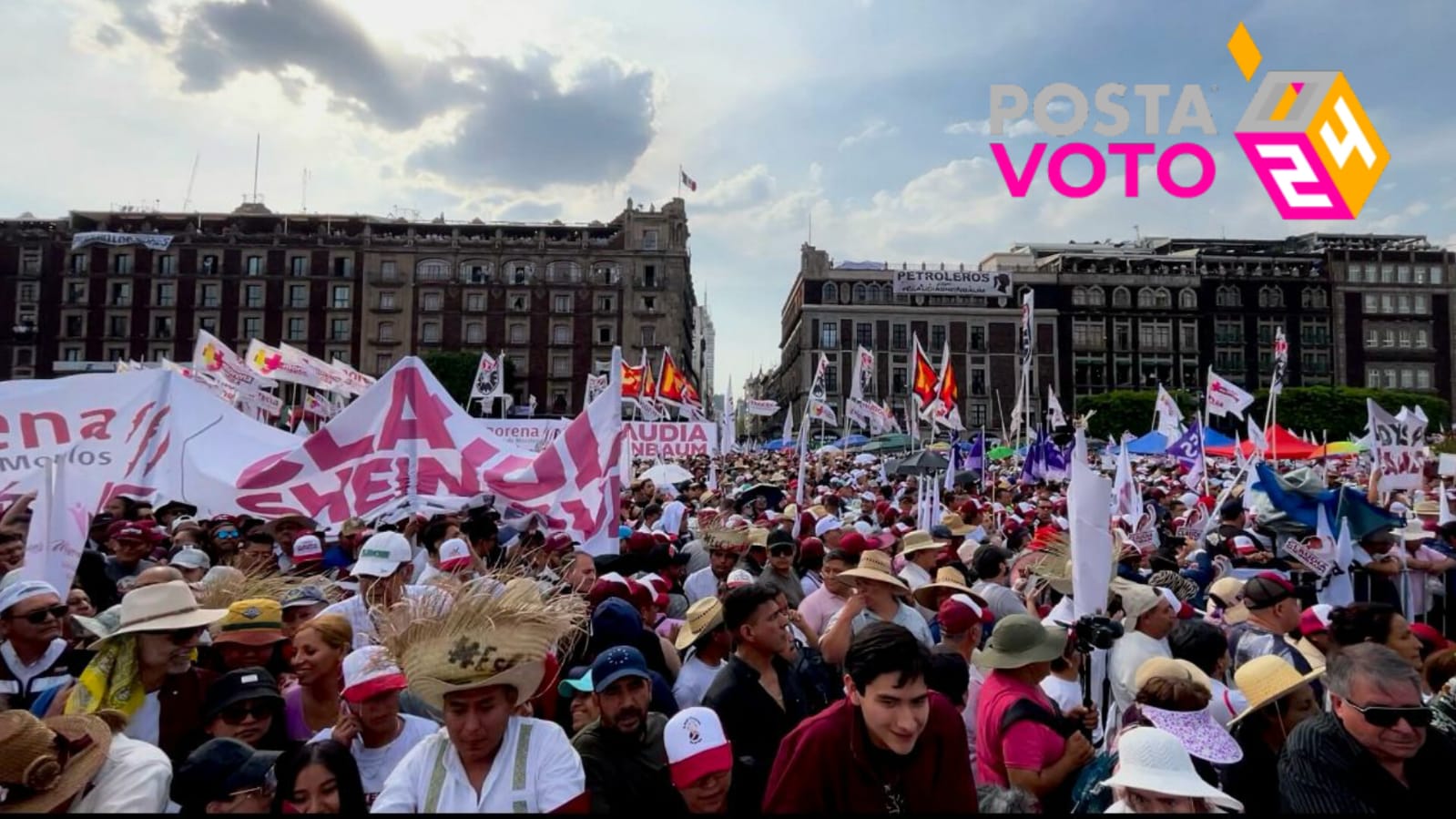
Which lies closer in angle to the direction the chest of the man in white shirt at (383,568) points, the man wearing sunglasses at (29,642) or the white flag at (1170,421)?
the man wearing sunglasses

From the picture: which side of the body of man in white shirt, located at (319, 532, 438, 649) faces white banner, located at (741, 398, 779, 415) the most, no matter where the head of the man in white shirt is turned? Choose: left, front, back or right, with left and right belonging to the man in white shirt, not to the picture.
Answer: back

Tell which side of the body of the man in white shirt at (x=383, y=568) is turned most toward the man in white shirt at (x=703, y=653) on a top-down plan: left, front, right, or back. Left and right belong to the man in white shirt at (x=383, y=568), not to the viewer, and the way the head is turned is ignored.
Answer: left

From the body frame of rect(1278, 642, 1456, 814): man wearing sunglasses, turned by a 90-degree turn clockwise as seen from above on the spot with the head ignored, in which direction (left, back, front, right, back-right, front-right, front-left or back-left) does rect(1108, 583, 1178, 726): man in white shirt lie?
right

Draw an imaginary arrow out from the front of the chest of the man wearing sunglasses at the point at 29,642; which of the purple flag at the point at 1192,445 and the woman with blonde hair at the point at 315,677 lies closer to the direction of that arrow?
the woman with blonde hair

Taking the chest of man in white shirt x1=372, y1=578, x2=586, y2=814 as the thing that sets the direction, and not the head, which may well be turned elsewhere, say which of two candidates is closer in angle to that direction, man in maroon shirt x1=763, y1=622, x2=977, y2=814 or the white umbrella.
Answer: the man in maroon shirt
